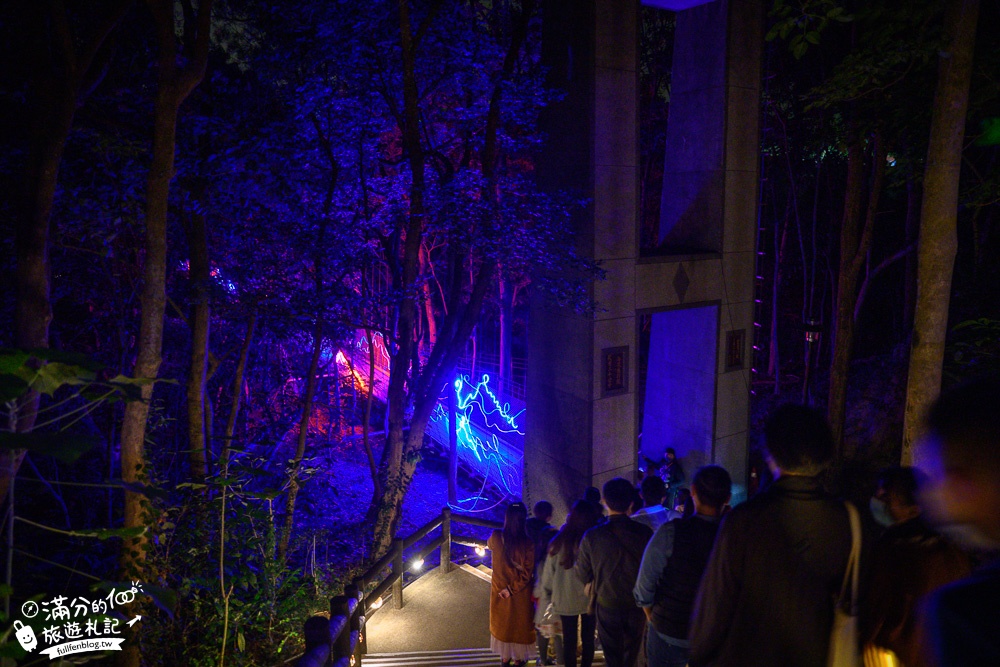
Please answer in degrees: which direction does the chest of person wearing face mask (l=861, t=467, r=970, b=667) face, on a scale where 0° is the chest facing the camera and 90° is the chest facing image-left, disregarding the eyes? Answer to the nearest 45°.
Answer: approximately 90°

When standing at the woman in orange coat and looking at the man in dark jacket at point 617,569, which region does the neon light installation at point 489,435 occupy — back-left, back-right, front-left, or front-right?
back-left

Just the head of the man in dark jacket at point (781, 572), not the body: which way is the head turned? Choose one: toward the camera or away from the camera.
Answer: away from the camera

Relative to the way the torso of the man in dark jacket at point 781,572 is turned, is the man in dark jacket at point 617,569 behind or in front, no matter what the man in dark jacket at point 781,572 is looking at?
in front

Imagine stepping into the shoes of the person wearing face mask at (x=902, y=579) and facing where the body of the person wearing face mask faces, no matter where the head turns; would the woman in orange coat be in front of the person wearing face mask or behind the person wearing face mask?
in front

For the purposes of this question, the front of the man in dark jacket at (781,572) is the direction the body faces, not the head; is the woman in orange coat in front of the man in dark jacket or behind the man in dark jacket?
in front

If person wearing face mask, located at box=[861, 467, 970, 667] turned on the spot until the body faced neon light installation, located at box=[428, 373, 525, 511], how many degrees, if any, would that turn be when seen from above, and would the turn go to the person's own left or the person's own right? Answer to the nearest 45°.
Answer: approximately 45° to the person's own right

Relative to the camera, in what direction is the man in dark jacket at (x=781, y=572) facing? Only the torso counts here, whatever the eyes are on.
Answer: away from the camera

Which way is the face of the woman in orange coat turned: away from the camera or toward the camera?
away from the camera

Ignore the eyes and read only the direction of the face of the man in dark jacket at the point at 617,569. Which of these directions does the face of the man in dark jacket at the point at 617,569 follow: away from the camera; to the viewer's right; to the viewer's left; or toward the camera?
away from the camera
